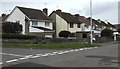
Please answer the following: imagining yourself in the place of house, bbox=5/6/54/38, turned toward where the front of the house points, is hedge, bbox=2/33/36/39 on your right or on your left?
on your right

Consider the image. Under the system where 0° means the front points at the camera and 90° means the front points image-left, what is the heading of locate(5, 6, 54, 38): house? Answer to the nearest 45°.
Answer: approximately 315°

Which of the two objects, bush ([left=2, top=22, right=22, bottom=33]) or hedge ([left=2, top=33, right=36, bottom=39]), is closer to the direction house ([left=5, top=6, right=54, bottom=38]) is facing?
the hedge
